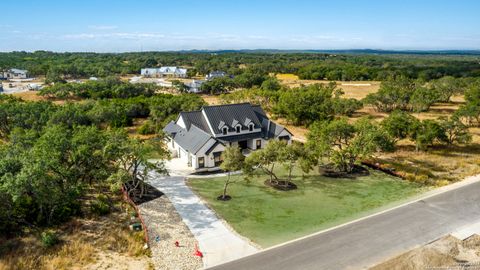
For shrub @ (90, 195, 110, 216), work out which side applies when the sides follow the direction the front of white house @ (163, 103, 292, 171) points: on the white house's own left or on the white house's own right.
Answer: on the white house's own right

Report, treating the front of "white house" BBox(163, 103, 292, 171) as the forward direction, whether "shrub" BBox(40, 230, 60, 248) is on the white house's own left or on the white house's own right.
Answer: on the white house's own right

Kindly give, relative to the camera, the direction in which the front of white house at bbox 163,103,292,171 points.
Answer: facing the viewer and to the right of the viewer
